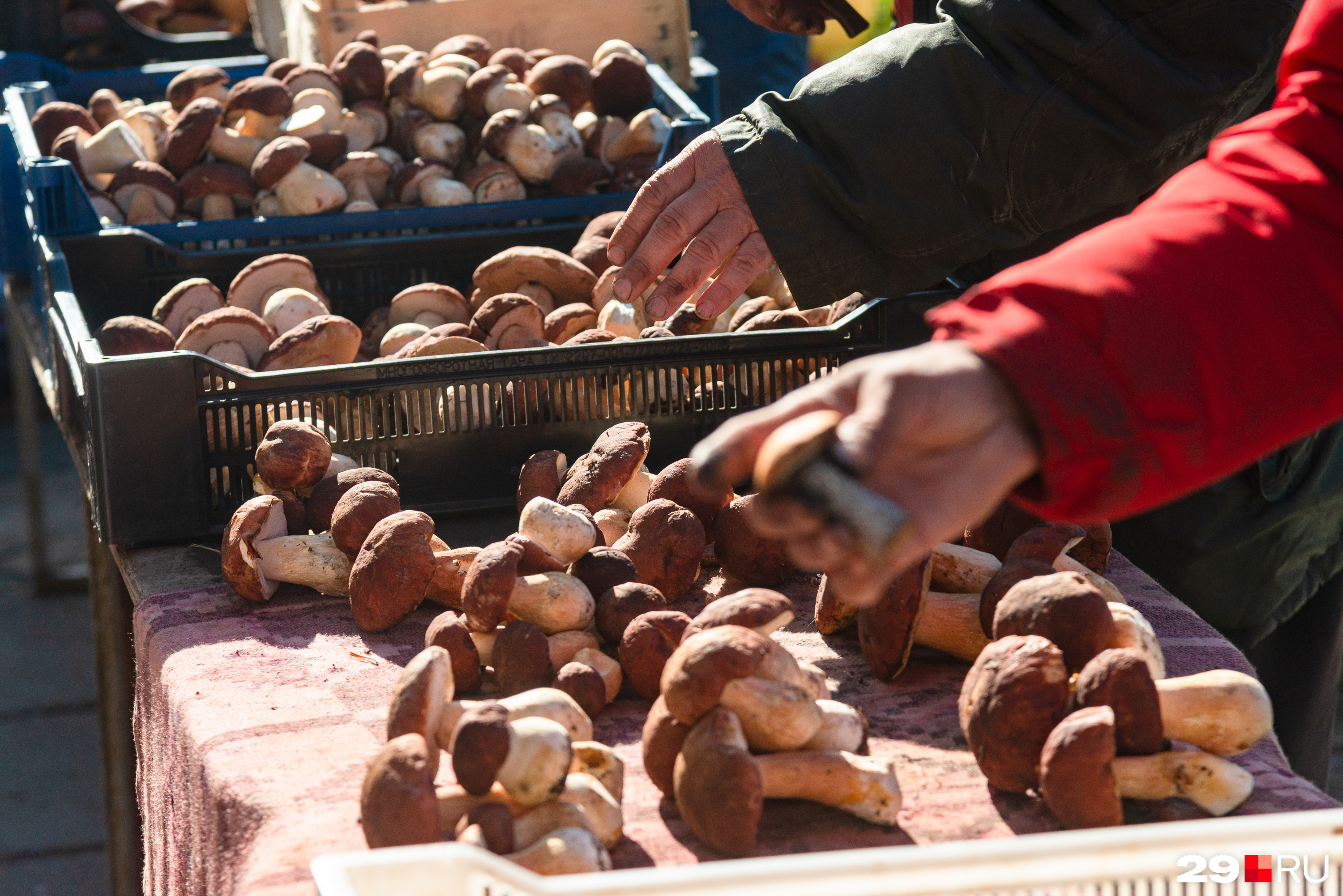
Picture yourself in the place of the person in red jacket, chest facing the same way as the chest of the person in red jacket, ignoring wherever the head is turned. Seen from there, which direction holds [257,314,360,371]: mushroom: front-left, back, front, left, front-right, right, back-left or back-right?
front-right

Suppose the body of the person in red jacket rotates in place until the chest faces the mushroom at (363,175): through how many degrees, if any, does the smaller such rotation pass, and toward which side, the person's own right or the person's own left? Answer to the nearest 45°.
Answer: approximately 45° to the person's own right

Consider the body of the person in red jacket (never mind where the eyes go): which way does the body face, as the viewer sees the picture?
to the viewer's left

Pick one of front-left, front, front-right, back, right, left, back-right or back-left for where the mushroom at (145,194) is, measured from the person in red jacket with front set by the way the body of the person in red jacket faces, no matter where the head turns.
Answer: front-right

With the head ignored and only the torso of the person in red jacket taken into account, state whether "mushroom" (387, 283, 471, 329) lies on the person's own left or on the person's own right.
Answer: on the person's own right

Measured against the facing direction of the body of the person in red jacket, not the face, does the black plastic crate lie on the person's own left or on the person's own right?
on the person's own right
